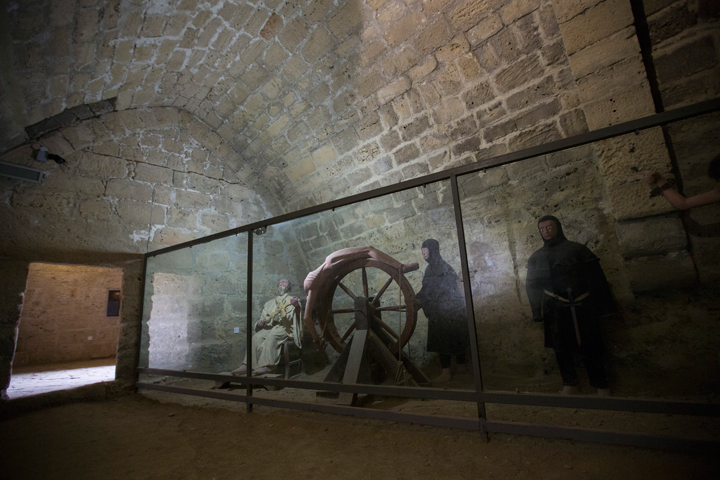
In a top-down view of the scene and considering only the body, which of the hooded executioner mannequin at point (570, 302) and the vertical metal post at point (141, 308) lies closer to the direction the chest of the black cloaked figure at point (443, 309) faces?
the vertical metal post

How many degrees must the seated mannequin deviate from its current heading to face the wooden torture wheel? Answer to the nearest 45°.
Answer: approximately 90° to its left

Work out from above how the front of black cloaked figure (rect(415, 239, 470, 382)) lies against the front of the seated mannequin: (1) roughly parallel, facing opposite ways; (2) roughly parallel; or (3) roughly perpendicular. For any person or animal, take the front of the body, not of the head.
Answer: roughly perpendicular

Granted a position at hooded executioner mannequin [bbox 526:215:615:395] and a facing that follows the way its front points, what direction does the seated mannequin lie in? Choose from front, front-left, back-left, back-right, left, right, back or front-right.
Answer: front-right

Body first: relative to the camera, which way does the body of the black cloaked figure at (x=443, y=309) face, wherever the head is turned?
to the viewer's left

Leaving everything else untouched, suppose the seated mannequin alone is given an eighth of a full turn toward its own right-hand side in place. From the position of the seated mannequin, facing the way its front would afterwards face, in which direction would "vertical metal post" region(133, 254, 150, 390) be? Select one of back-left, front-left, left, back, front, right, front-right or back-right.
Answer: front-right

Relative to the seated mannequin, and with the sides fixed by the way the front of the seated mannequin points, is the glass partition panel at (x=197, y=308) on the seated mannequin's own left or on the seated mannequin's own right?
on the seated mannequin's own right

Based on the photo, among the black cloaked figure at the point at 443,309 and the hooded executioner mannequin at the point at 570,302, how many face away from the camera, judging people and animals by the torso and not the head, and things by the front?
0

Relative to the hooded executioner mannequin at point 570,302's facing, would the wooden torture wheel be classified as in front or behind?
in front

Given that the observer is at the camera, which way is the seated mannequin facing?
facing the viewer and to the left of the viewer

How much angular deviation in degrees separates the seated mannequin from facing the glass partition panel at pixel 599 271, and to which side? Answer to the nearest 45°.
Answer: approximately 90° to its left

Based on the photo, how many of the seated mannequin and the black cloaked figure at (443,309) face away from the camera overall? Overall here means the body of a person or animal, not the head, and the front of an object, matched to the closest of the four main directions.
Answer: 0

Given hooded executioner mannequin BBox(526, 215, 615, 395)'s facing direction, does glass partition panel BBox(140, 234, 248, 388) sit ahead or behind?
ahead
